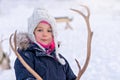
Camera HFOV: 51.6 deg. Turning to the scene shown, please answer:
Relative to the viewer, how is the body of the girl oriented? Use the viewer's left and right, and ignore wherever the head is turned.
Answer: facing the viewer and to the right of the viewer

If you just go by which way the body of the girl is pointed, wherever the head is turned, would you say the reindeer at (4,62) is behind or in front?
behind
